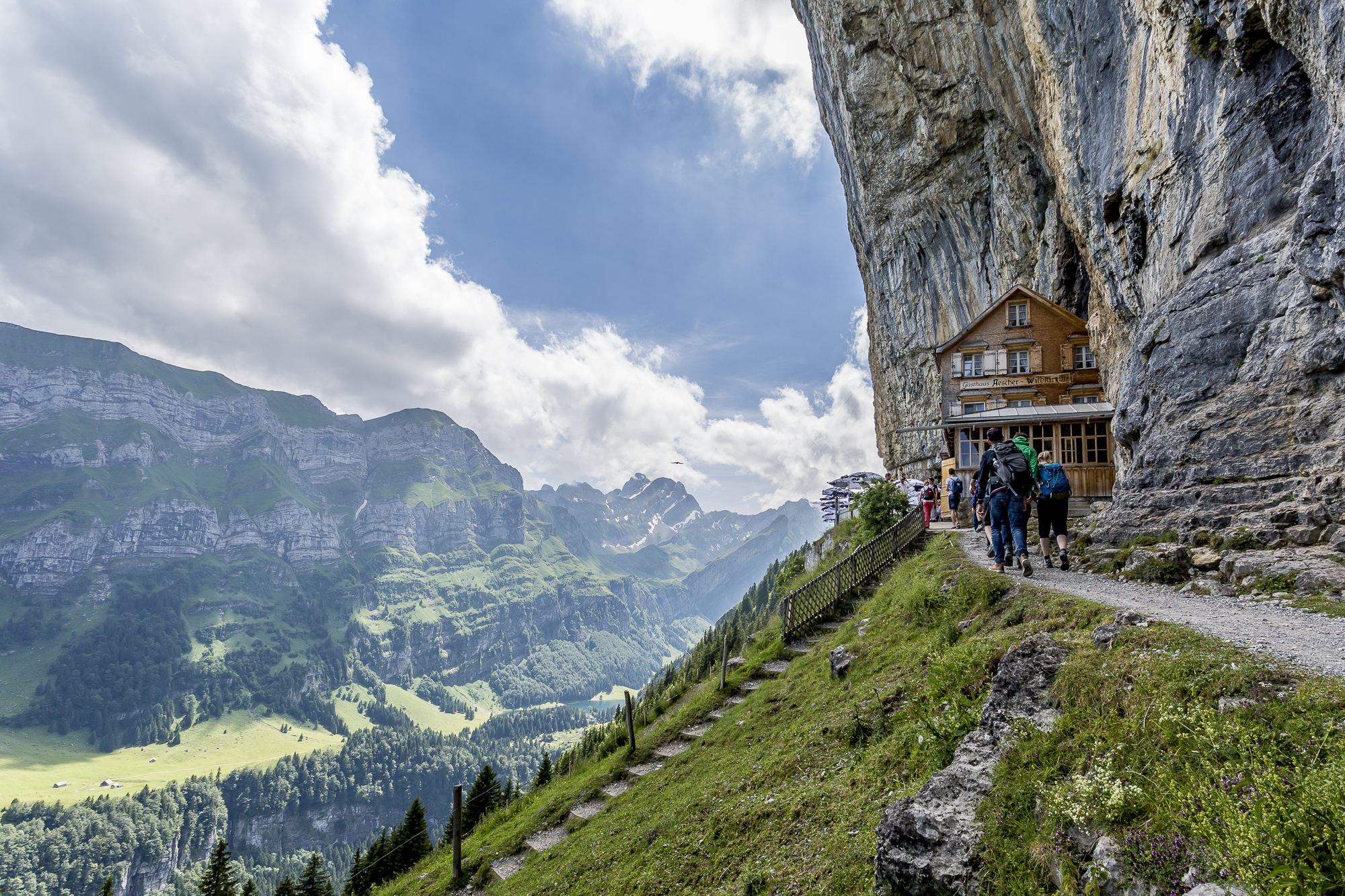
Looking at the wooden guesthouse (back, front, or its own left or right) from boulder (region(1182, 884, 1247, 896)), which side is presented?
front

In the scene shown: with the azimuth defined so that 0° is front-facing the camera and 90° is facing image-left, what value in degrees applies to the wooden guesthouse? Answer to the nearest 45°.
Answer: approximately 0°

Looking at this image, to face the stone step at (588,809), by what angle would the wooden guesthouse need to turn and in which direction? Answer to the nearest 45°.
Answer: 0° — it already faces it

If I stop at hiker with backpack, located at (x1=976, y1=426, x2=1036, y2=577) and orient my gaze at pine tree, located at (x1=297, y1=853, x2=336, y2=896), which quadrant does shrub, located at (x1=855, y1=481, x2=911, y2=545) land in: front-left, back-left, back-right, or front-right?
front-right

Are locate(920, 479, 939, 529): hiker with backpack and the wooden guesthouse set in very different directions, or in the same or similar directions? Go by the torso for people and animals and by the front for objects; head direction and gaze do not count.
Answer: very different directions

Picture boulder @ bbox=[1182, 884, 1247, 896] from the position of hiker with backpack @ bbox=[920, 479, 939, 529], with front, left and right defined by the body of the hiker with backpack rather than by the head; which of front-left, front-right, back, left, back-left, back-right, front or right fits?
back

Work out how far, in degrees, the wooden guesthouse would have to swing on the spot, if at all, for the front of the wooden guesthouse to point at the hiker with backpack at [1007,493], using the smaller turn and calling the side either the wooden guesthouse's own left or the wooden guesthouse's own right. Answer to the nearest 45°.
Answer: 0° — it already faces them

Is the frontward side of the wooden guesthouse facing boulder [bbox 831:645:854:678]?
yes

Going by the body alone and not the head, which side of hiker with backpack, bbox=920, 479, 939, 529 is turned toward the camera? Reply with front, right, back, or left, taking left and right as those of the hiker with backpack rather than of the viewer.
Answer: back

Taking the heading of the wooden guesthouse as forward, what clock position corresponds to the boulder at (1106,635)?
The boulder is roughly at 12 o'clock from the wooden guesthouse.

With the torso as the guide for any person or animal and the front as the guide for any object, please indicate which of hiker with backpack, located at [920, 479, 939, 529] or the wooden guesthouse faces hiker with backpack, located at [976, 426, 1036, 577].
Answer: the wooden guesthouse
